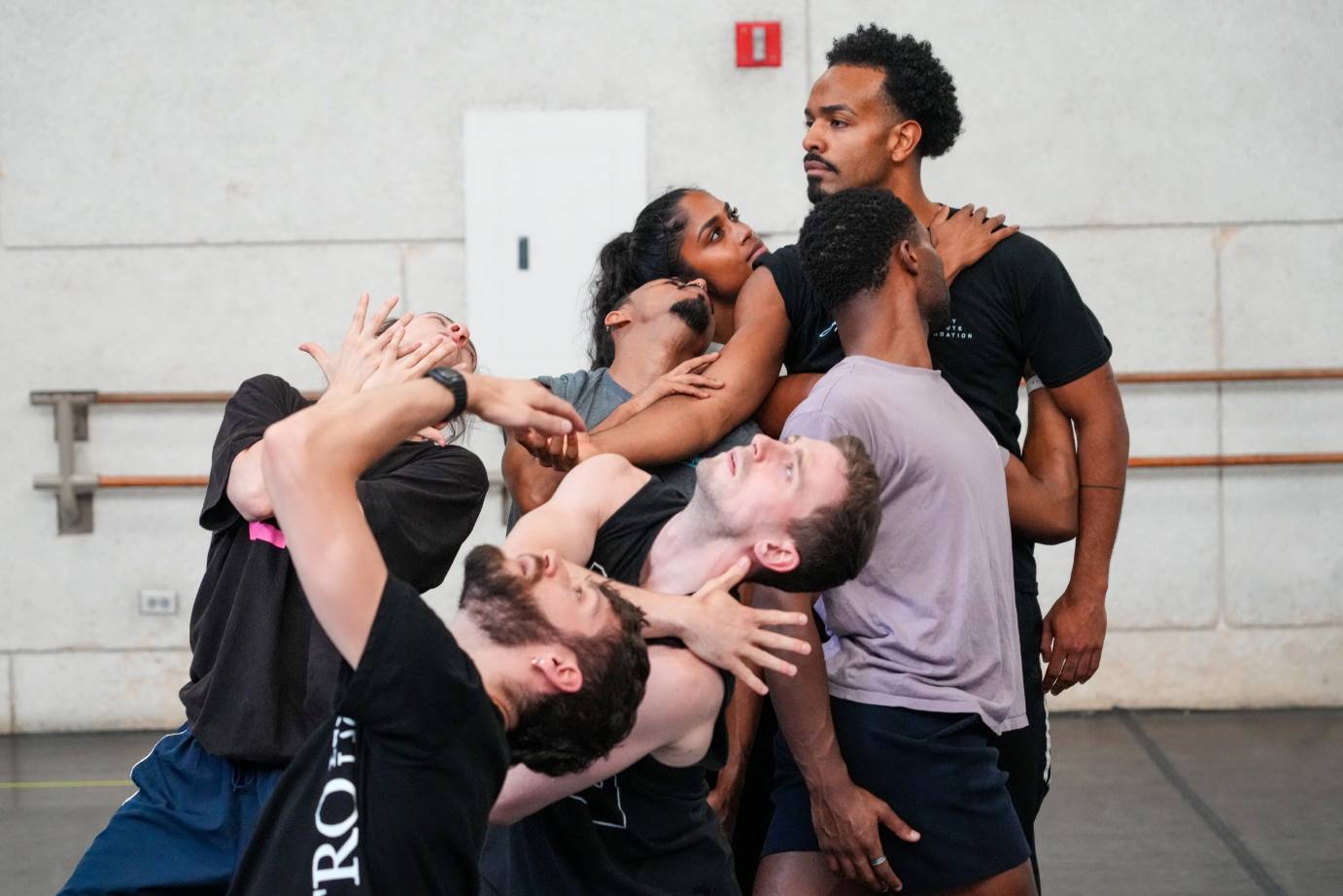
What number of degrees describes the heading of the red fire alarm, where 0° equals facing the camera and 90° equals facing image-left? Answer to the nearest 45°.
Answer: approximately 0°

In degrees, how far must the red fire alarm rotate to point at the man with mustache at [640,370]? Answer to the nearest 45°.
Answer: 0° — it already faces them

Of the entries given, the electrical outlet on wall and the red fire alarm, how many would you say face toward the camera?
2

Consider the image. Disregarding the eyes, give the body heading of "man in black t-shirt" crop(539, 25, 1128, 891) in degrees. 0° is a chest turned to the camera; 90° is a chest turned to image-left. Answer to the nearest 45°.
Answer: approximately 45°

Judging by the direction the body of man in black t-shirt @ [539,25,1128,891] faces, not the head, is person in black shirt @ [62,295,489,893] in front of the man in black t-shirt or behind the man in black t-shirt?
in front

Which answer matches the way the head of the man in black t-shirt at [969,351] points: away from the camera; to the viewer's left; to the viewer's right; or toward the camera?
to the viewer's left

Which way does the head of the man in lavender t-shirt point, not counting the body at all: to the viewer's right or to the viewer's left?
to the viewer's right

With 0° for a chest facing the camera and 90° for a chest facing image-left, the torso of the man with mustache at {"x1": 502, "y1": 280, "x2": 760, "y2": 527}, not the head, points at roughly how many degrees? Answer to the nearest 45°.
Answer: approximately 315°

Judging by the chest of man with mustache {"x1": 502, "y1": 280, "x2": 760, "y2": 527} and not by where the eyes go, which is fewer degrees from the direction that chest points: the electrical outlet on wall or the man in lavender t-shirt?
the man in lavender t-shirt
